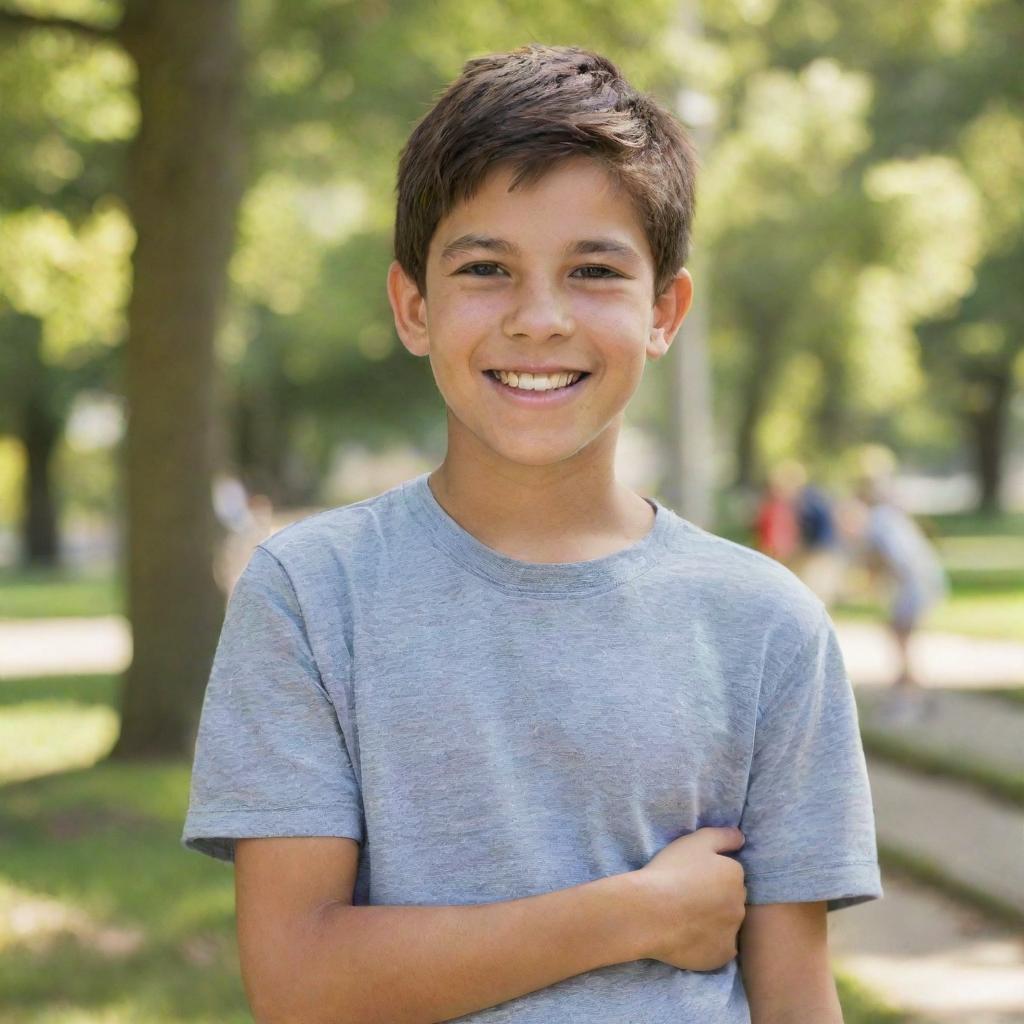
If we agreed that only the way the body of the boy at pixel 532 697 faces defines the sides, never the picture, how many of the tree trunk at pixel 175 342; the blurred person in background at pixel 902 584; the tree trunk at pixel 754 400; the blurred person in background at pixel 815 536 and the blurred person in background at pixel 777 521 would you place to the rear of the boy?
5

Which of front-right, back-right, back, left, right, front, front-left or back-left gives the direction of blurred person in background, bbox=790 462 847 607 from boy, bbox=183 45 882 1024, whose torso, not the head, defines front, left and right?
back

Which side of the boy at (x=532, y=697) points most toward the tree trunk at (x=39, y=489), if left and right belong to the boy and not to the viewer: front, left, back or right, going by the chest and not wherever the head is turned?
back

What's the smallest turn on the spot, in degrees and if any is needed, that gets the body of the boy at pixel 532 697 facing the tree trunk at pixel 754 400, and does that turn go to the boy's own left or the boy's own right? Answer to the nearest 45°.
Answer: approximately 180°

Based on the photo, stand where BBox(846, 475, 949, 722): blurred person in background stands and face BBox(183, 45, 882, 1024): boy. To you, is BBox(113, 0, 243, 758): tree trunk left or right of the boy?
right

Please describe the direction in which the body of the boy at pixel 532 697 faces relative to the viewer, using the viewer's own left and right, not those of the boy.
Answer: facing the viewer

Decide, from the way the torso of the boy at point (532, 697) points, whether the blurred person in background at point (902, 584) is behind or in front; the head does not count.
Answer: behind

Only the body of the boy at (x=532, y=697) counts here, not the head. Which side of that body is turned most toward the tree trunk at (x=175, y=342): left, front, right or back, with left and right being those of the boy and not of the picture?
back

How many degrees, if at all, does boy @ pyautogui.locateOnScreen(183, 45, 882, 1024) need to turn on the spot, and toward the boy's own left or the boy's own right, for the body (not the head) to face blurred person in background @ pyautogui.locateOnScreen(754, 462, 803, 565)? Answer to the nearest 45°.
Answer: approximately 180°
